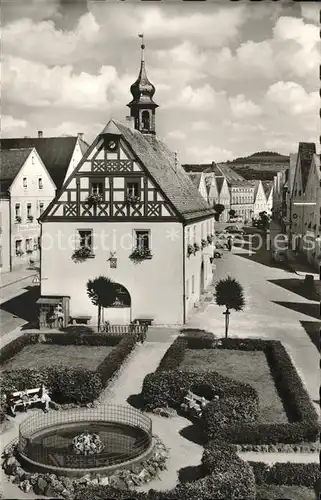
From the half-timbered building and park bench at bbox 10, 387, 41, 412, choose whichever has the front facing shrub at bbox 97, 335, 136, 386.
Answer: the half-timbered building

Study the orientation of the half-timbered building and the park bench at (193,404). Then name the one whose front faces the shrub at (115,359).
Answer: the half-timbered building

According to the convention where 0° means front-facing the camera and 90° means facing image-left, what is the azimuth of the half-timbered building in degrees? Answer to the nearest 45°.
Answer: approximately 0°

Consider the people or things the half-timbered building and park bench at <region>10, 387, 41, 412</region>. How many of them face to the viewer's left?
0

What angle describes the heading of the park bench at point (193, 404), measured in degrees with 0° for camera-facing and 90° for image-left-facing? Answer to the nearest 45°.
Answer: approximately 45°

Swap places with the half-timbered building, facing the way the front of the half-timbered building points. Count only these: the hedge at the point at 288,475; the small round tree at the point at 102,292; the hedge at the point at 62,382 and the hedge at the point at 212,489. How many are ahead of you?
4

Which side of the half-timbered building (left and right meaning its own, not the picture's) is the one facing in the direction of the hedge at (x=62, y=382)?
front

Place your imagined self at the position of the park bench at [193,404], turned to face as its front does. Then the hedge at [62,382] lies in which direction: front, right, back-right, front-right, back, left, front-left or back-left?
front-right

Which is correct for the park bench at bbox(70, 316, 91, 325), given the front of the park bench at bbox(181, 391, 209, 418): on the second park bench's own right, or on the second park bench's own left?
on the second park bench's own right

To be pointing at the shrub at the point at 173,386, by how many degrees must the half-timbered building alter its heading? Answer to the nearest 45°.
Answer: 0° — it already faces it

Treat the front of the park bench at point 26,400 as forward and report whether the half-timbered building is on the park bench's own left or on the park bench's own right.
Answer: on the park bench's own left

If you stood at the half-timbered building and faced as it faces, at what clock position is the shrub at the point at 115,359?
The shrub is roughly at 12 o'clock from the half-timbered building.

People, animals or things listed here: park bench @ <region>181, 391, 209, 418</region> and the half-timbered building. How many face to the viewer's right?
0

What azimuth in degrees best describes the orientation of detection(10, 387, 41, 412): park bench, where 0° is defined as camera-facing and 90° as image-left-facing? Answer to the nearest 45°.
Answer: approximately 315°

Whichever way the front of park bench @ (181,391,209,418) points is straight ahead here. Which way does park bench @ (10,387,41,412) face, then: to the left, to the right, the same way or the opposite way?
to the left
